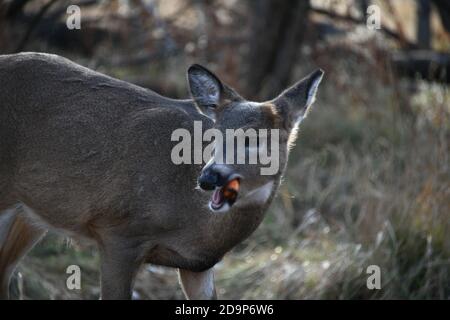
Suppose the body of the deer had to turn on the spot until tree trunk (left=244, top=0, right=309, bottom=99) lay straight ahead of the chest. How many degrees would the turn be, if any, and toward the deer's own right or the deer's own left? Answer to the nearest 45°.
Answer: approximately 90° to the deer's own left

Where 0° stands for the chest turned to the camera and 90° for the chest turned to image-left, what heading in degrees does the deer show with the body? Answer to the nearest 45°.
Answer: approximately 270°
